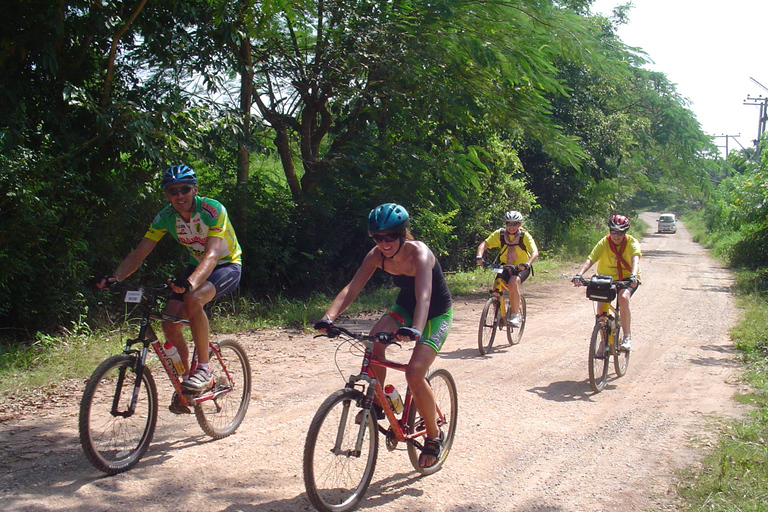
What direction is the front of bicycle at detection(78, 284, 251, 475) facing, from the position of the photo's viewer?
facing the viewer and to the left of the viewer

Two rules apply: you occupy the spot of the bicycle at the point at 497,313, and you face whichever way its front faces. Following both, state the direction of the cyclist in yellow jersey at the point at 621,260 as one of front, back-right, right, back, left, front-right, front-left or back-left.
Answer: left

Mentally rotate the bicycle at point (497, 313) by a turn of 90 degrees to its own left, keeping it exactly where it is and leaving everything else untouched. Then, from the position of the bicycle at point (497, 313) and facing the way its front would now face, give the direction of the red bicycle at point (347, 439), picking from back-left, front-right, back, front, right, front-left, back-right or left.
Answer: front-right

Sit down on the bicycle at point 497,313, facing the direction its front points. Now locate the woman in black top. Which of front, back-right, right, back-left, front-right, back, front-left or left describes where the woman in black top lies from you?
front-left

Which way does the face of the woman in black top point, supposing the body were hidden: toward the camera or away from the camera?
toward the camera

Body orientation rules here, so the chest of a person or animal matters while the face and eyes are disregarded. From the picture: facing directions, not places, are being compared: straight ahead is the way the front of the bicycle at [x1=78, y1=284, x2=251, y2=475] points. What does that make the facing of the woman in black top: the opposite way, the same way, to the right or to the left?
the same way

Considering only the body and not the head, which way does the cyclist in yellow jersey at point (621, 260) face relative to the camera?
toward the camera

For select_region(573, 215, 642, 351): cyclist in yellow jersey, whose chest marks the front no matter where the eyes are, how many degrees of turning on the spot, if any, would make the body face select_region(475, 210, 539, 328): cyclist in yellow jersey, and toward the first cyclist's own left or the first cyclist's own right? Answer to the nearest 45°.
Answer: approximately 135° to the first cyclist's own right

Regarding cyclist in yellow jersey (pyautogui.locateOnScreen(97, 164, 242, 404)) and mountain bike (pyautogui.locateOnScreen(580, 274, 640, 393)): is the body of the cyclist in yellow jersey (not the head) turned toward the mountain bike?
no

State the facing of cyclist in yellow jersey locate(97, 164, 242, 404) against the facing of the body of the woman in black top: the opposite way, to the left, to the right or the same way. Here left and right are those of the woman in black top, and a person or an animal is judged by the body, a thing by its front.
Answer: the same way

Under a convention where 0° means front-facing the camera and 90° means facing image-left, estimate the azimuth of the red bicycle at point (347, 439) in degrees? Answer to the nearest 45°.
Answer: approximately 45°

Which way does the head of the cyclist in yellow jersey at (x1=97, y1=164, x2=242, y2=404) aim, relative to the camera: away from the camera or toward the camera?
toward the camera

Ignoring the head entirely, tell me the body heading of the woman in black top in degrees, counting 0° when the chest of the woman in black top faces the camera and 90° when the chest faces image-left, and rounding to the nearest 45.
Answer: approximately 45°

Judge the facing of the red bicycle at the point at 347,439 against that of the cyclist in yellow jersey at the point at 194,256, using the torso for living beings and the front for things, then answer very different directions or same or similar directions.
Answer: same or similar directions

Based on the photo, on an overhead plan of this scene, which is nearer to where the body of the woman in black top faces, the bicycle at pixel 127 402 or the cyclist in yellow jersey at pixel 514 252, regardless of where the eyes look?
the bicycle

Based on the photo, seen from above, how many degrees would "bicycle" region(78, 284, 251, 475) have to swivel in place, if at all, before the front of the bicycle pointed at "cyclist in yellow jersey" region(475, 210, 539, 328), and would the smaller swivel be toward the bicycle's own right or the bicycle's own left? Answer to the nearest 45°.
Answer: approximately 180°

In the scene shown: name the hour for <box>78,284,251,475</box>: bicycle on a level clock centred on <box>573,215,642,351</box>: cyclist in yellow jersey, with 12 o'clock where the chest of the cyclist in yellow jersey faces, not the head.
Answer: The bicycle is roughly at 1 o'clock from the cyclist in yellow jersey.
